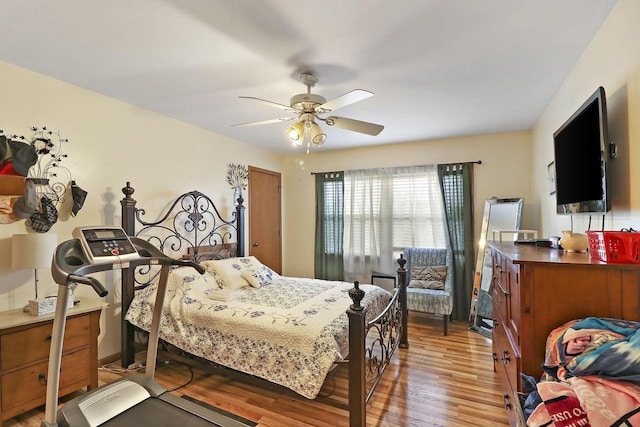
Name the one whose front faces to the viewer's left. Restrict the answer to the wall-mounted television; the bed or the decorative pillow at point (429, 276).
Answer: the wall-mounted television

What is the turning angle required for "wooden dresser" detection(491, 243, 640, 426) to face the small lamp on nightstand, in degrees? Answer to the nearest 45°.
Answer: approximately 45° to its left

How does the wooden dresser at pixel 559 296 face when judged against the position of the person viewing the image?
facing to the left of the viewer

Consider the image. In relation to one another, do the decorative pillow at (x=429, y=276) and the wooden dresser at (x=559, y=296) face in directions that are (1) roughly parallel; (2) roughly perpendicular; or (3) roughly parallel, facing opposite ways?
roughly perpendicular

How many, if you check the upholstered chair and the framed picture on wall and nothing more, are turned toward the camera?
1

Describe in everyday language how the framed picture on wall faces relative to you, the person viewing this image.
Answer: facing to the left of the viewer

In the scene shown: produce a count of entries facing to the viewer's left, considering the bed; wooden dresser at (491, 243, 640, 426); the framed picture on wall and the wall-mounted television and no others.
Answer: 3

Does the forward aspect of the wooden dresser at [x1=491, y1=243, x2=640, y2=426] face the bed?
yes

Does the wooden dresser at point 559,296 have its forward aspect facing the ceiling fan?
yes

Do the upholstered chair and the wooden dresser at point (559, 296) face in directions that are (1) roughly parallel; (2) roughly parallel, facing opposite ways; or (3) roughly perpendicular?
roughly perpendicular

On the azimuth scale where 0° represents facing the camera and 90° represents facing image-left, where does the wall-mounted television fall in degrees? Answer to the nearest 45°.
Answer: approximately 90°

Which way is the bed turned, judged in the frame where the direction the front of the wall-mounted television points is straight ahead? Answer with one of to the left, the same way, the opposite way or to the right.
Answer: the opposite way
